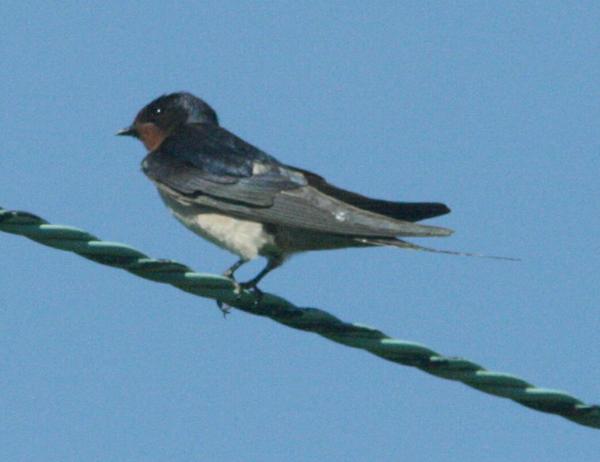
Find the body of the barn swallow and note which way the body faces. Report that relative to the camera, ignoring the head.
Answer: to the viewer's left
